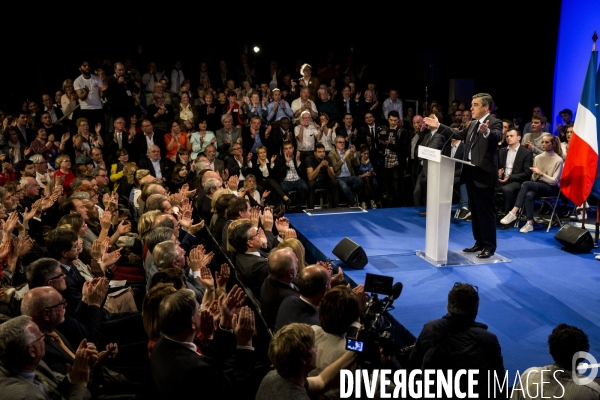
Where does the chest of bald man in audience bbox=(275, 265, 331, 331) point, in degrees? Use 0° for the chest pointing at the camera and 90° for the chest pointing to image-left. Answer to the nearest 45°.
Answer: approximately 225°

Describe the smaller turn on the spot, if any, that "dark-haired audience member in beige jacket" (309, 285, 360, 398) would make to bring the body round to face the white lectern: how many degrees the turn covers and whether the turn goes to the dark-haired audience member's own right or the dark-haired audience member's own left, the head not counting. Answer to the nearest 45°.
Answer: approximately 45° to the dark-haired audience member's own left

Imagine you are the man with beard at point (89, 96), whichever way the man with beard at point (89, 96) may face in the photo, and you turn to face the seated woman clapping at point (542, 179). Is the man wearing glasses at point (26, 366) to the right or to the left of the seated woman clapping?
right

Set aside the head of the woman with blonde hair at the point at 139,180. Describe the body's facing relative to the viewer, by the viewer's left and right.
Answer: facing to the right of the viewer

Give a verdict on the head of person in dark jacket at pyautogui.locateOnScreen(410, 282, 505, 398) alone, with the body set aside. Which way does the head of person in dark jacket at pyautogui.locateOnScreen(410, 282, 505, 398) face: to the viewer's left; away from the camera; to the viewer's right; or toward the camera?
away from the camera

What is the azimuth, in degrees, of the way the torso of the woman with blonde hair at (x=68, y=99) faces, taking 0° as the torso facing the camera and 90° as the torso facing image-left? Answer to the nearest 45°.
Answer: approximately 315°

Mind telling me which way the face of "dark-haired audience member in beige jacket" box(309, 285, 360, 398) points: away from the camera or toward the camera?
away from the camera

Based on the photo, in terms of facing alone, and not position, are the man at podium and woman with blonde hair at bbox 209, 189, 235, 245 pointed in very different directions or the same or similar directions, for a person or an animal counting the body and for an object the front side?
very different directions

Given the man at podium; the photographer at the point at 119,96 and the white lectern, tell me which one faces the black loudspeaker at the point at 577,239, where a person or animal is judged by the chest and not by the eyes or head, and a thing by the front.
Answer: the photographer

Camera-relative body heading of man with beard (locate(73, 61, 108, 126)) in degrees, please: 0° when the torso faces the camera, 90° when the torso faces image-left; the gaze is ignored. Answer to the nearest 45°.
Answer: approximately 0°

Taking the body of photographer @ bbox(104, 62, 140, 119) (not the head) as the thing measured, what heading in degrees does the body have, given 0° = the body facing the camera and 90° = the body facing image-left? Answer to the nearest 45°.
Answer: approximately 315°
